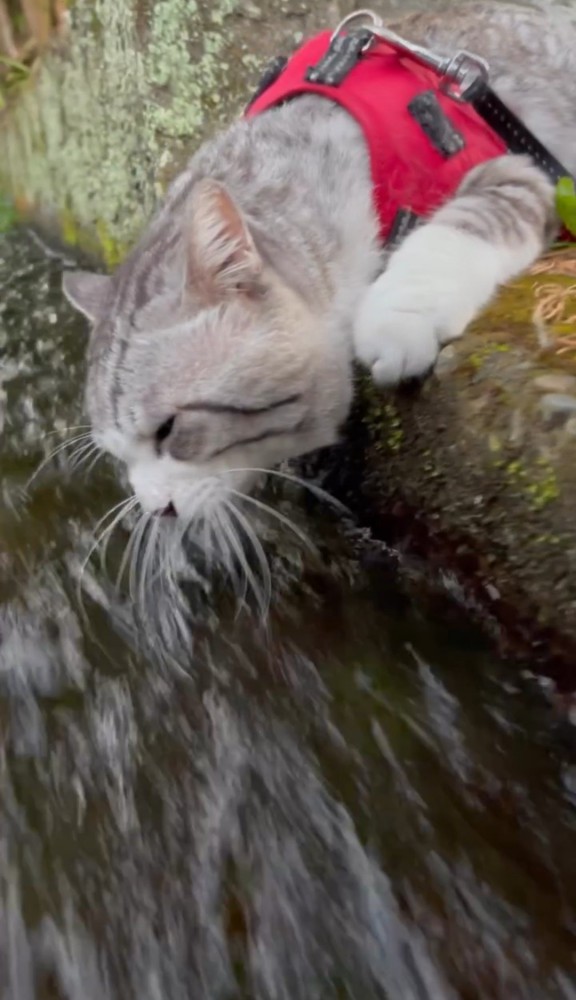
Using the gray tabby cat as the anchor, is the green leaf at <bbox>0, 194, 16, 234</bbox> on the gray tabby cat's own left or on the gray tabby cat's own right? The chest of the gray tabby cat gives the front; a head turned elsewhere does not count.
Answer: on the gray tabby cat's own right

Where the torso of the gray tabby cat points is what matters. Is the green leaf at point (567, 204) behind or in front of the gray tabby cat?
behind

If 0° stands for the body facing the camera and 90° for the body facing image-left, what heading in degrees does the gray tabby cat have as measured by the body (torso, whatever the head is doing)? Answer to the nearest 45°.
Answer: approximately 45°
